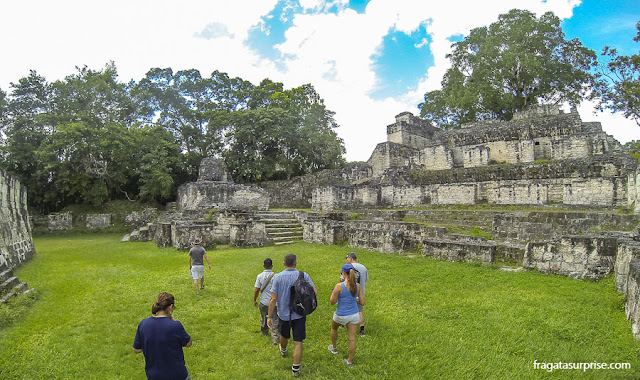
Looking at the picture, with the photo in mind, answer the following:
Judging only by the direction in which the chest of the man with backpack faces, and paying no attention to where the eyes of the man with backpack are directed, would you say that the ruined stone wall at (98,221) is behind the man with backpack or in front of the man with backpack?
in front

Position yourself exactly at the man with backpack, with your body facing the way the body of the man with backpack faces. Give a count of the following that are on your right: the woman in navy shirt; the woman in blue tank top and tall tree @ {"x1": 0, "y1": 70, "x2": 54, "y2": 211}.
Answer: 1

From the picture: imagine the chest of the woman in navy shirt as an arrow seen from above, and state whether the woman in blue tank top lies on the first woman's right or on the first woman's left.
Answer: on the first woman's right

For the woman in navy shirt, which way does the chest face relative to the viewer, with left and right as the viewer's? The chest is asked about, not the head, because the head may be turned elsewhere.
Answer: facing away from the viewer

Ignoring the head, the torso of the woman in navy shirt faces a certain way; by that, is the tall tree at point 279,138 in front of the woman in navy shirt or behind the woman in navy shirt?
in front

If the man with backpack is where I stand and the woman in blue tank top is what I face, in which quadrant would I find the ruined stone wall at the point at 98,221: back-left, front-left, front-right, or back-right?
back-left

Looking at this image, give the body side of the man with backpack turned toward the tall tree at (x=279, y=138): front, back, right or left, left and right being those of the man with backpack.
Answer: front

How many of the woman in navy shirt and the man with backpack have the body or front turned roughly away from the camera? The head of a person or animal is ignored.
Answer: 2

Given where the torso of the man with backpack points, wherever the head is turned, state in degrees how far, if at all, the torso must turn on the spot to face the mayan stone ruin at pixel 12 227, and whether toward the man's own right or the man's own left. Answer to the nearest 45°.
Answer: approximately 45° to the man's own left

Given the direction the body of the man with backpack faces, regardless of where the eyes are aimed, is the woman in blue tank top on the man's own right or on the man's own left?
on the man's own right

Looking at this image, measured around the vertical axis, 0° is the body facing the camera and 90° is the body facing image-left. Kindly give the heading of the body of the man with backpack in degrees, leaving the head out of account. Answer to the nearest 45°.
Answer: approximately 180°
